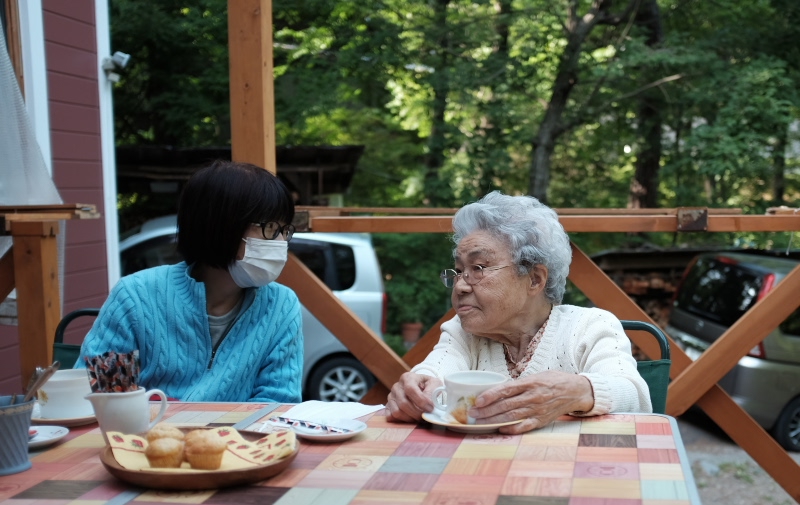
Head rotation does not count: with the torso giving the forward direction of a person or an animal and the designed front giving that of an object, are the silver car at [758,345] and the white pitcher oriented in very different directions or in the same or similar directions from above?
very different directions

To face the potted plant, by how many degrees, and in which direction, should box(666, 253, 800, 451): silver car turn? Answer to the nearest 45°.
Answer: approximately 90° to its left

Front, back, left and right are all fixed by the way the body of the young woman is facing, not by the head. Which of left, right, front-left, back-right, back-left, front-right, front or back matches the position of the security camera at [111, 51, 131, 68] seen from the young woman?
back-left

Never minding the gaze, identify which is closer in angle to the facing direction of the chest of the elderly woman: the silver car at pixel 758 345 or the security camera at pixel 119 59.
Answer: the security camera

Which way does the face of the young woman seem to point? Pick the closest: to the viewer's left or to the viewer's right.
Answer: to the viewer's right

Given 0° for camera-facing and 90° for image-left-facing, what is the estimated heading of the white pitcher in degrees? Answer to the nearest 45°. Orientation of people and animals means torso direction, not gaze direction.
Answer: approximately 90°

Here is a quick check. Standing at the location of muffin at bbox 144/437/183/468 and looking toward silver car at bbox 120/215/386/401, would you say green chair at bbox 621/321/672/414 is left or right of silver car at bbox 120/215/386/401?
right

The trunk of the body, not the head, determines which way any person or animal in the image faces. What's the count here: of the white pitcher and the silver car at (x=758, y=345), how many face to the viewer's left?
1

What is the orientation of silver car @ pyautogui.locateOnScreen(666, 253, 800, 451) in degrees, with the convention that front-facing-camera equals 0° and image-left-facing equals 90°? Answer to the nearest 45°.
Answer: approximately 225°
